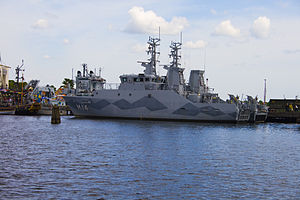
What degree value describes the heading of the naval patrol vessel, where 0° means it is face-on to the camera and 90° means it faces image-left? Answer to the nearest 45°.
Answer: approximately 90°
